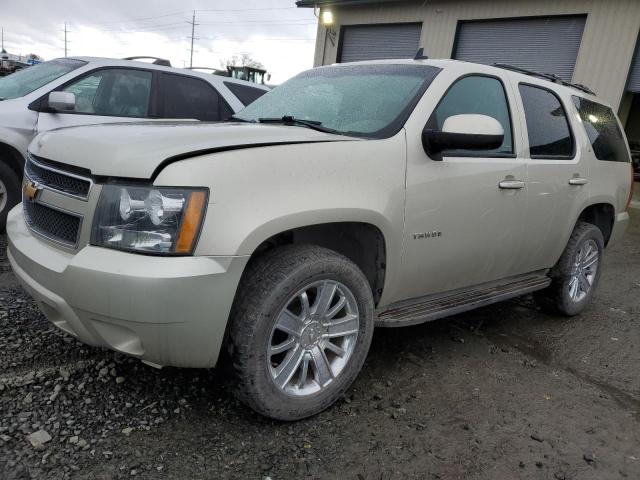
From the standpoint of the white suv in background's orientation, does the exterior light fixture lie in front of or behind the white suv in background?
behind

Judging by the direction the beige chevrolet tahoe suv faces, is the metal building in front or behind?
behind

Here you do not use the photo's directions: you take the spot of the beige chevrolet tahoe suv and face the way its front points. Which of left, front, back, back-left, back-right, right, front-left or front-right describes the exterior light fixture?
back-right

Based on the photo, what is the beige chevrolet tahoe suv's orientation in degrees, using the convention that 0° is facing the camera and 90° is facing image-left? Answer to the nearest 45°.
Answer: approximately 45°

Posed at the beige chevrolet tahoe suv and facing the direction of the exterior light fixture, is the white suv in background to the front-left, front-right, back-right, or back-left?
front-left

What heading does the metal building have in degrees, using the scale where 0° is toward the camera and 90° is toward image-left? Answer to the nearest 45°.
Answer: approximately 45°

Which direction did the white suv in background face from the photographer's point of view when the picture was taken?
facing the viewer and to the left of the viewer

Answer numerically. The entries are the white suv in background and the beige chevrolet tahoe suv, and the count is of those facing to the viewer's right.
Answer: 0

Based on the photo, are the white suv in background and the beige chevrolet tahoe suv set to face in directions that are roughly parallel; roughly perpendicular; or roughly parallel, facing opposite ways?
roughly parallel

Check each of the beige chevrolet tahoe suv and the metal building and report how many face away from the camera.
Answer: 0

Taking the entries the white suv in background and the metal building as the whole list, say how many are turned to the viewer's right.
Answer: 0

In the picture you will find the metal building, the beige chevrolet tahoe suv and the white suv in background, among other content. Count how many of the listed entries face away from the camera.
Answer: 0

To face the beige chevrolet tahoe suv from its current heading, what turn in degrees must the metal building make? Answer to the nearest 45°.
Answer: approximately 45° to its left
